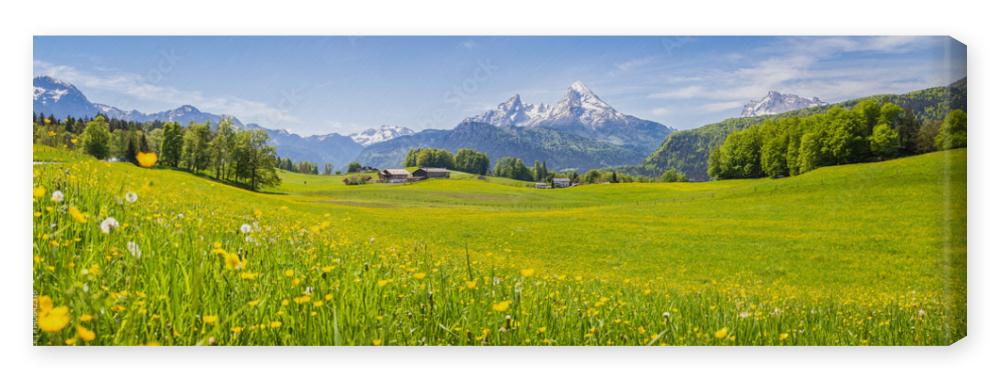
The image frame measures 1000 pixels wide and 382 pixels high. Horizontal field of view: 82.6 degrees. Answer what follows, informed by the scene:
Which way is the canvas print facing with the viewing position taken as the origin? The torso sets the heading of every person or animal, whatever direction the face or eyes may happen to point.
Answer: facing the viewer
